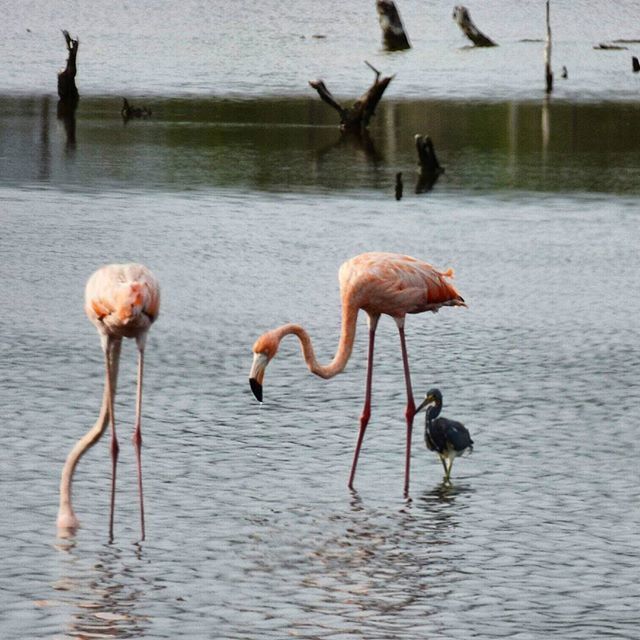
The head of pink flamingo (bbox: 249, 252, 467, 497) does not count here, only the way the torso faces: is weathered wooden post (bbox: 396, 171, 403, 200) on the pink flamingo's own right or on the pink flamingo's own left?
on the pink flamingo's own right

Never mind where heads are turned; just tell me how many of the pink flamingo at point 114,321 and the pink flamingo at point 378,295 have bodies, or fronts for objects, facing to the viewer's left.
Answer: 1

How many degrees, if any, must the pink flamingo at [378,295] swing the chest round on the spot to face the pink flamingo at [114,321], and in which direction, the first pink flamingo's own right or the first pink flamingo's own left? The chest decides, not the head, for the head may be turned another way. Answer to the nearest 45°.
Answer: approximately 45° to the first pink flamingo's own left

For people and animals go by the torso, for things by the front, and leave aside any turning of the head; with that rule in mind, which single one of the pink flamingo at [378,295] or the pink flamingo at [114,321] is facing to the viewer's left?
the pink flamingo at [378,295]

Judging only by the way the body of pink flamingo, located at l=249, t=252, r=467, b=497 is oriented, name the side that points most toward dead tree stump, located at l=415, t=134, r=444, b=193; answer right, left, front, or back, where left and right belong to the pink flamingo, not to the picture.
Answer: right

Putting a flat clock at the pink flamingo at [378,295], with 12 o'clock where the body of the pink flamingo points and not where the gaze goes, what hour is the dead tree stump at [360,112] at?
The dead tree stump is roughly at 3 o'clock from the pink flamingo.

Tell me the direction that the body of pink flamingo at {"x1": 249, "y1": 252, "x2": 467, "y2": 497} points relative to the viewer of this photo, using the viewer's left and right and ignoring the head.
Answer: facing to the left of the viewer

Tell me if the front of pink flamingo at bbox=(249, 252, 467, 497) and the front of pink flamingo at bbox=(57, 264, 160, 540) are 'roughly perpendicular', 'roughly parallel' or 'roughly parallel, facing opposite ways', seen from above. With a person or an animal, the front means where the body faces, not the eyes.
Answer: roughly perpendicular
